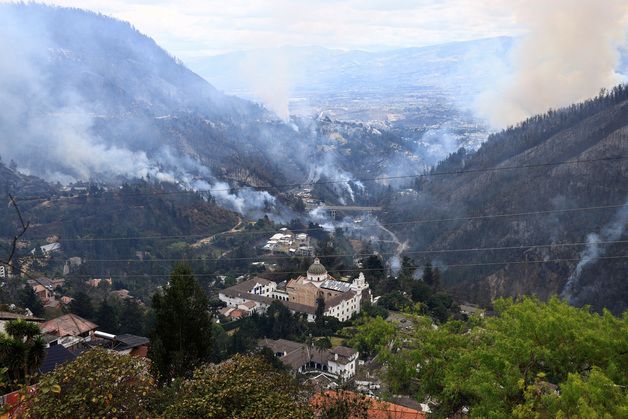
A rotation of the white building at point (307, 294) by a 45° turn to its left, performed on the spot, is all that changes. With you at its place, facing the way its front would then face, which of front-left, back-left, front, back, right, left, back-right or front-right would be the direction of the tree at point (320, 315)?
right

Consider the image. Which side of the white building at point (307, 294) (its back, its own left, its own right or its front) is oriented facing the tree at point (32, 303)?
right

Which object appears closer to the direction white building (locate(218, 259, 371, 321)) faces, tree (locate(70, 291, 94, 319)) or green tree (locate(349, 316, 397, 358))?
the green tree

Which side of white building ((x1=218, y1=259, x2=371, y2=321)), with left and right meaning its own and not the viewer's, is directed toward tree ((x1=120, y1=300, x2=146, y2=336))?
right

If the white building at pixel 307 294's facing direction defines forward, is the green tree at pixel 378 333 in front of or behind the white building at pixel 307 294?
in front

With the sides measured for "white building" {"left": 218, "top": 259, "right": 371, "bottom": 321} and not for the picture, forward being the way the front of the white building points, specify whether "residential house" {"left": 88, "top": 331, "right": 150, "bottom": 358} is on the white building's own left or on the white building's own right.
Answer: on the white building's own right

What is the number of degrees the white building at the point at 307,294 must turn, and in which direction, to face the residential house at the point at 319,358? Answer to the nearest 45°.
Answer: approximately 45° to its right

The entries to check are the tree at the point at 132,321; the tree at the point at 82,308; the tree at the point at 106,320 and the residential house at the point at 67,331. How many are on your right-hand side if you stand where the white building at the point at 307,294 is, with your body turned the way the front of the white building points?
4

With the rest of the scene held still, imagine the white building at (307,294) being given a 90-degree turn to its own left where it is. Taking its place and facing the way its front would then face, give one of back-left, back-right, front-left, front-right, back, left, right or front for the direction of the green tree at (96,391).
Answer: back-right

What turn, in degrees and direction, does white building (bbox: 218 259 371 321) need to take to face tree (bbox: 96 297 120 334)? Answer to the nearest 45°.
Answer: approximately 90° to its right

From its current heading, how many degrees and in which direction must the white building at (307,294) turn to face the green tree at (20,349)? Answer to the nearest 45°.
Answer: approximately 45° to its right

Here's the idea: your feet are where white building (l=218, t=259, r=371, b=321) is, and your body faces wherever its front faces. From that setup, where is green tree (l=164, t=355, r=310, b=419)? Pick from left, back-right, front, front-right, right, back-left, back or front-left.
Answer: front-right

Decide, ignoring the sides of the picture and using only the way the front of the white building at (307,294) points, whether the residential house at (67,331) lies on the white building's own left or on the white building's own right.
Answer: on the white building's own right

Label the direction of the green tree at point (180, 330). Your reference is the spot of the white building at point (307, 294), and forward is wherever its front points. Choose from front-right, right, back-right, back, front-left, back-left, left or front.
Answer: front-right

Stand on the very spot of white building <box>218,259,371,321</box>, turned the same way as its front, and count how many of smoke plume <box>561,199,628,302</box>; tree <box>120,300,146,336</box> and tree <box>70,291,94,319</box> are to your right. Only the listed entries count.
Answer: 2
